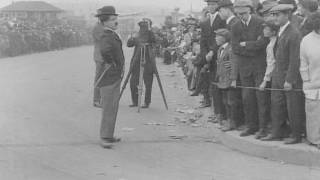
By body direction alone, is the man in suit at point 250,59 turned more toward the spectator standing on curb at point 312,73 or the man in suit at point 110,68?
the man in suit

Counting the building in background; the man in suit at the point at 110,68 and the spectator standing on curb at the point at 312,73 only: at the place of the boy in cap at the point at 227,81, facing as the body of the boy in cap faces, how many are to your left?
1

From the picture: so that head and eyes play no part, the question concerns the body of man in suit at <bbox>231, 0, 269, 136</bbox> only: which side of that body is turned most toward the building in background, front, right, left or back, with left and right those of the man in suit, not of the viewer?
right

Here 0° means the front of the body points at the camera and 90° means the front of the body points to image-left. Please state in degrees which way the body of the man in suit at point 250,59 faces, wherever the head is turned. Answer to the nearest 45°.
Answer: approximately 45°

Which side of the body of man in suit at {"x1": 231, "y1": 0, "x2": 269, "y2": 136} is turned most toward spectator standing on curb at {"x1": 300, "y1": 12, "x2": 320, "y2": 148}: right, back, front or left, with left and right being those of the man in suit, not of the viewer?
left

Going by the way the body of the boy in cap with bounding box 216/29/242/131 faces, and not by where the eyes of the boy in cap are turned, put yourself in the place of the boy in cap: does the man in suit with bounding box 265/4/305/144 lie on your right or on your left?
on your left

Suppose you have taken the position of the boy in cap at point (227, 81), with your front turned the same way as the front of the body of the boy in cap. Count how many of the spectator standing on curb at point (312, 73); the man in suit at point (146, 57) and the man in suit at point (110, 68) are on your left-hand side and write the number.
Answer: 1

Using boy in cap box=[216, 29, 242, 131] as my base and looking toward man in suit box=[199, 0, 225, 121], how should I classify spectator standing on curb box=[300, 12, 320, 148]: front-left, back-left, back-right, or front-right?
back-right

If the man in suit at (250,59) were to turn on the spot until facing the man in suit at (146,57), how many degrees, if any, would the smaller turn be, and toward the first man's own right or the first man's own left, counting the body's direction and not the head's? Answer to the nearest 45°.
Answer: approximately 90° to the first man's own right

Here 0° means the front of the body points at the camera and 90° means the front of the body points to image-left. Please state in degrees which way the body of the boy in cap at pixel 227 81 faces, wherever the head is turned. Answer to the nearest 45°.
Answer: approximately 45°
